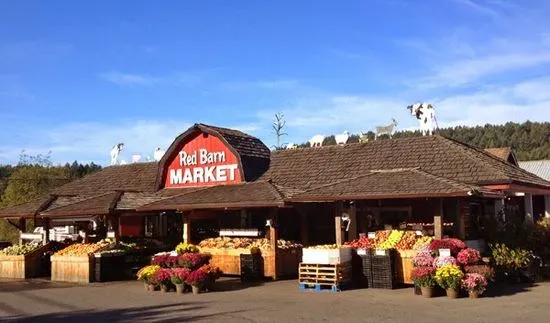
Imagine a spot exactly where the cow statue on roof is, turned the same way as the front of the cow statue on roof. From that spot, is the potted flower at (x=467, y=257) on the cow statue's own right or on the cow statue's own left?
on the cow statue's own left

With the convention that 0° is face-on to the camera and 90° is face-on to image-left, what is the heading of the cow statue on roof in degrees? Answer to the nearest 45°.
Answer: approximately 45°

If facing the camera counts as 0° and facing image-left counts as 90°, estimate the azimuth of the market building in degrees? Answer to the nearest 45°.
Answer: approximately 45°

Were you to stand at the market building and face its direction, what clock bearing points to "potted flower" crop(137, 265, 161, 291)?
The potted flower is roughly at 12 o'clock from the market building.

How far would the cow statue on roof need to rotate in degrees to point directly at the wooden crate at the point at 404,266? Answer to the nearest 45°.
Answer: approximately 45° to its left

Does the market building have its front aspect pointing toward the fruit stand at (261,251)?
yes

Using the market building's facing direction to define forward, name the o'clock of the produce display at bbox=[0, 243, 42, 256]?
The produce display is roughly at 2 o'clock from the market building.

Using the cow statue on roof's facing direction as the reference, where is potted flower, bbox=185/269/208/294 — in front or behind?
in front

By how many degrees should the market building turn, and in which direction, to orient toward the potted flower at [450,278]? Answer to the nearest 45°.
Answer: approximately 45° to its left

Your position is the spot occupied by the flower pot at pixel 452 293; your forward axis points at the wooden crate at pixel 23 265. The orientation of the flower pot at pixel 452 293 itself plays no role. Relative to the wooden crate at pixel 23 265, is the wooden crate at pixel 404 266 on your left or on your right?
right

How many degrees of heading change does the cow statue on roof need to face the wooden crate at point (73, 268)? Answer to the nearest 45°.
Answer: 0° — it already faces it
